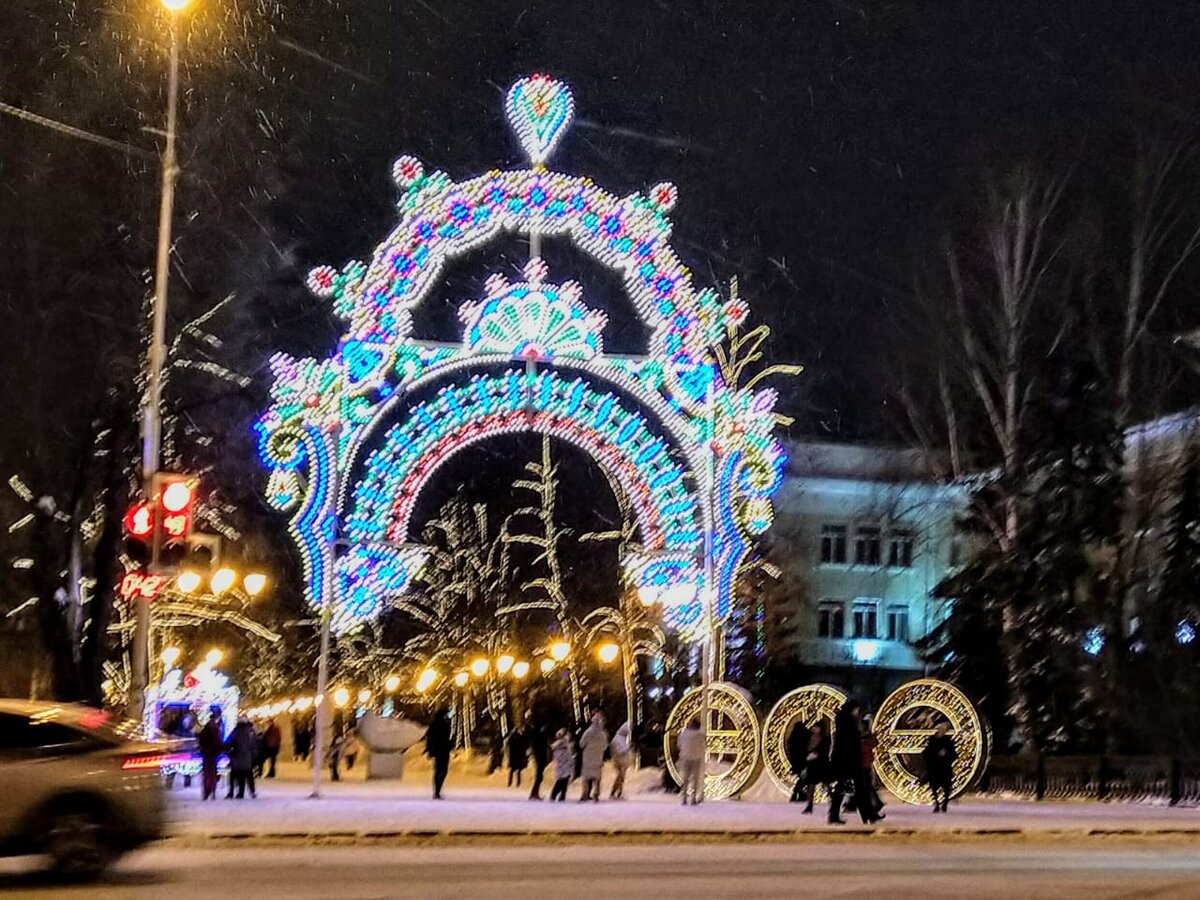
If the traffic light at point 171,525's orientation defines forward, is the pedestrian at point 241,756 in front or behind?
behind

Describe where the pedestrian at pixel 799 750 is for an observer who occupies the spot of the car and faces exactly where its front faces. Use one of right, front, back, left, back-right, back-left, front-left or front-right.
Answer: back-right

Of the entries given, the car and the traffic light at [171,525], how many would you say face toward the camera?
1

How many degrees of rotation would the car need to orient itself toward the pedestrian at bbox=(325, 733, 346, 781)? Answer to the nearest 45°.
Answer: approximately 90° to its right

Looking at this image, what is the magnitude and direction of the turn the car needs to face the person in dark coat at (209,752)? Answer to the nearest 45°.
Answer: approximately 90° to its right

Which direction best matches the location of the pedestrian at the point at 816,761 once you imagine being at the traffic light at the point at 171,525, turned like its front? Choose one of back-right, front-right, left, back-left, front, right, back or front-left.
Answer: back-left

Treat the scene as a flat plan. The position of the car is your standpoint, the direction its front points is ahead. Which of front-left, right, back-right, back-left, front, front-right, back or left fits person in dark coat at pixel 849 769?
back-right

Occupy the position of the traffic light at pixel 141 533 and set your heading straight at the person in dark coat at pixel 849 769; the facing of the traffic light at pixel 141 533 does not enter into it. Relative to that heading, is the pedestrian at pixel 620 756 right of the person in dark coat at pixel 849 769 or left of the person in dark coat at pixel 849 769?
left

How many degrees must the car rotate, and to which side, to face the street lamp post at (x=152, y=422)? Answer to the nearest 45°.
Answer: approximately 90° to its right

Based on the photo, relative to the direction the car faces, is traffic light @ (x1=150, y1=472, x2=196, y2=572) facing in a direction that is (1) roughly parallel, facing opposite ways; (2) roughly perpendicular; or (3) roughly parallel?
roughly perpendicular

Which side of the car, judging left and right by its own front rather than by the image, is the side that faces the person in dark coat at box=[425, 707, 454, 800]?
right

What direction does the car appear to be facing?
to the viewer's left
